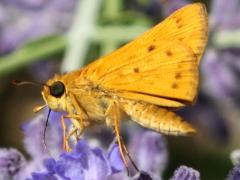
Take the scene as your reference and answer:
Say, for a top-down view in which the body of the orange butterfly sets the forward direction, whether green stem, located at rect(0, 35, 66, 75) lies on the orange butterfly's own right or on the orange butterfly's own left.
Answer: on the orange butterfly's own right

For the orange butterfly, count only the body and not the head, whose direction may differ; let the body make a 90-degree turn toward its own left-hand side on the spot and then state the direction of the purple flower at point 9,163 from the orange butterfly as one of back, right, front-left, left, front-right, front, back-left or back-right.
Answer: right

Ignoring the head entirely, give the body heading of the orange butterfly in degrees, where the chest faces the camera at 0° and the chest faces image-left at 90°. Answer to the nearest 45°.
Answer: approximately 90°

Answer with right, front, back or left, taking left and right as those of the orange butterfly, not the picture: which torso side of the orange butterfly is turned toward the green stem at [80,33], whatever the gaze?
right
